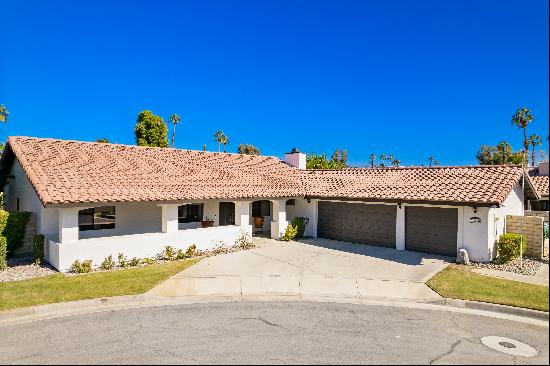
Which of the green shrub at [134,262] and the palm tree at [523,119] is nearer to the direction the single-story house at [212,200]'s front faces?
the green shrub

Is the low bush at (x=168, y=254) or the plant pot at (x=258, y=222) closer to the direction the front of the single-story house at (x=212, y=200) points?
the low bush

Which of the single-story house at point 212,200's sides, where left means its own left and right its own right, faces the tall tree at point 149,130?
back

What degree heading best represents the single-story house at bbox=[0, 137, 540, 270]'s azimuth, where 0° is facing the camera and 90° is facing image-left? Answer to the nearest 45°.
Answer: approximately 0°

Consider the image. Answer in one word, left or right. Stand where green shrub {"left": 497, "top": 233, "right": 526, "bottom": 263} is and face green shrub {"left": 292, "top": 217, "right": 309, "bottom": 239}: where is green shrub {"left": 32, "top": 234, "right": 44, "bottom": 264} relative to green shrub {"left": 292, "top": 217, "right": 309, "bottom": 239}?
left

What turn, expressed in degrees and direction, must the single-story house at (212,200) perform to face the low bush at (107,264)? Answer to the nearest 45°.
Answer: approximately 45° to its right

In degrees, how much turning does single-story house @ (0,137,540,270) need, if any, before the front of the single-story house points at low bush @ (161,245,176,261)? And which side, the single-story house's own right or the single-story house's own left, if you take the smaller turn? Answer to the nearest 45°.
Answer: approximately 45° to the single-story house's own right

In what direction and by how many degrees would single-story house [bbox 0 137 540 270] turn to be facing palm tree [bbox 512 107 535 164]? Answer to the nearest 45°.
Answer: approximately 135° to its left

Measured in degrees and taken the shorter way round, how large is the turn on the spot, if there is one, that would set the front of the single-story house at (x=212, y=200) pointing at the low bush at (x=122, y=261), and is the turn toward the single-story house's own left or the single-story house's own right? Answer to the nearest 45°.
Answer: approximately 45° to the single-story house's own right

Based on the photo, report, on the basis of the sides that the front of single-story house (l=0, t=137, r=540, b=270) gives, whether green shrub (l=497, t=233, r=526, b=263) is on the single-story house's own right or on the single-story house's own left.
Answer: on the single-story house's own left

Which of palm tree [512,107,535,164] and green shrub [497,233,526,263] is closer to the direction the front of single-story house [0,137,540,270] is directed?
the green shrub

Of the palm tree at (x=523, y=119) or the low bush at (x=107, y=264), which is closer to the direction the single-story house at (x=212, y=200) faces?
the low bush

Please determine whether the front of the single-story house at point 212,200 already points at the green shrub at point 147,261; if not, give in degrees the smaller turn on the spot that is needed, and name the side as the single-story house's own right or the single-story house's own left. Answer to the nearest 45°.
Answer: approximately 45° to the single-story house's own right
